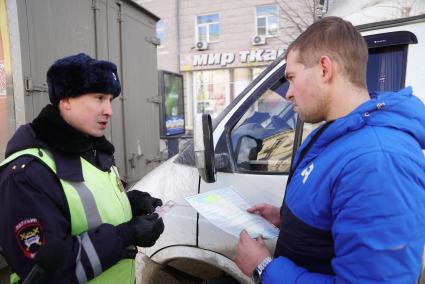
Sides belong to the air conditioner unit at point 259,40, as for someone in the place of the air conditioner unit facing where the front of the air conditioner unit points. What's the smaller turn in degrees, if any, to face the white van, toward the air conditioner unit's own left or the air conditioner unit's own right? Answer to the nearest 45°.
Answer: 0° — it already faces it

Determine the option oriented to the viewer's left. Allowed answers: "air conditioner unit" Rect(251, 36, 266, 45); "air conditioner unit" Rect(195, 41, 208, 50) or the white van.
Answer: the white van

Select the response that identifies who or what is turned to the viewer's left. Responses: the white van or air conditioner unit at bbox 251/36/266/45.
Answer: the white van

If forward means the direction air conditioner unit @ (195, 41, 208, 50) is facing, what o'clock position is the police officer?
The police officer is roughly at 12 o'clock from the air conditioner unit.

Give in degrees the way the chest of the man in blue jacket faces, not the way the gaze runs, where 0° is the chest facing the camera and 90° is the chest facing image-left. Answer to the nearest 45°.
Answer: approximately 90°

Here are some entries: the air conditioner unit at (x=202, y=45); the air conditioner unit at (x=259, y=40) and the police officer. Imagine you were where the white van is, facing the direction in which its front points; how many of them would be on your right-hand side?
2

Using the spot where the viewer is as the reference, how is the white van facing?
facing to the left of the viewer

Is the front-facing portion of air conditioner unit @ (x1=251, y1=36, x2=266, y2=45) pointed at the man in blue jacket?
yes

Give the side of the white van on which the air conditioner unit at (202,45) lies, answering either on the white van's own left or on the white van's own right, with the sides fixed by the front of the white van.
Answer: on the white van's own right

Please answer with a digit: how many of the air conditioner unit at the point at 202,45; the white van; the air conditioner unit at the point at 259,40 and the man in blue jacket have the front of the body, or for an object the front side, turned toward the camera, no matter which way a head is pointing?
2

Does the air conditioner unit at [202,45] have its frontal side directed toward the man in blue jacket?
yes

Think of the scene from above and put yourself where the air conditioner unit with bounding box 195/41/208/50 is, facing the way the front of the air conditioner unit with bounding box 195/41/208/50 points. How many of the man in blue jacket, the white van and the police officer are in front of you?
3

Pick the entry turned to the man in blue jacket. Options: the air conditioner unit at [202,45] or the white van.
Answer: the air conditioner unit

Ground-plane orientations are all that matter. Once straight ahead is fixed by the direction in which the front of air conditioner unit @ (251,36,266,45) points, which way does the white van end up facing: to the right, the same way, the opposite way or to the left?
to the right

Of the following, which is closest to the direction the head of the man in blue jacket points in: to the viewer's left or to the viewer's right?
to the viewer's left

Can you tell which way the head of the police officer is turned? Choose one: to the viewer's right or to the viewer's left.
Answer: to the viewer's right
